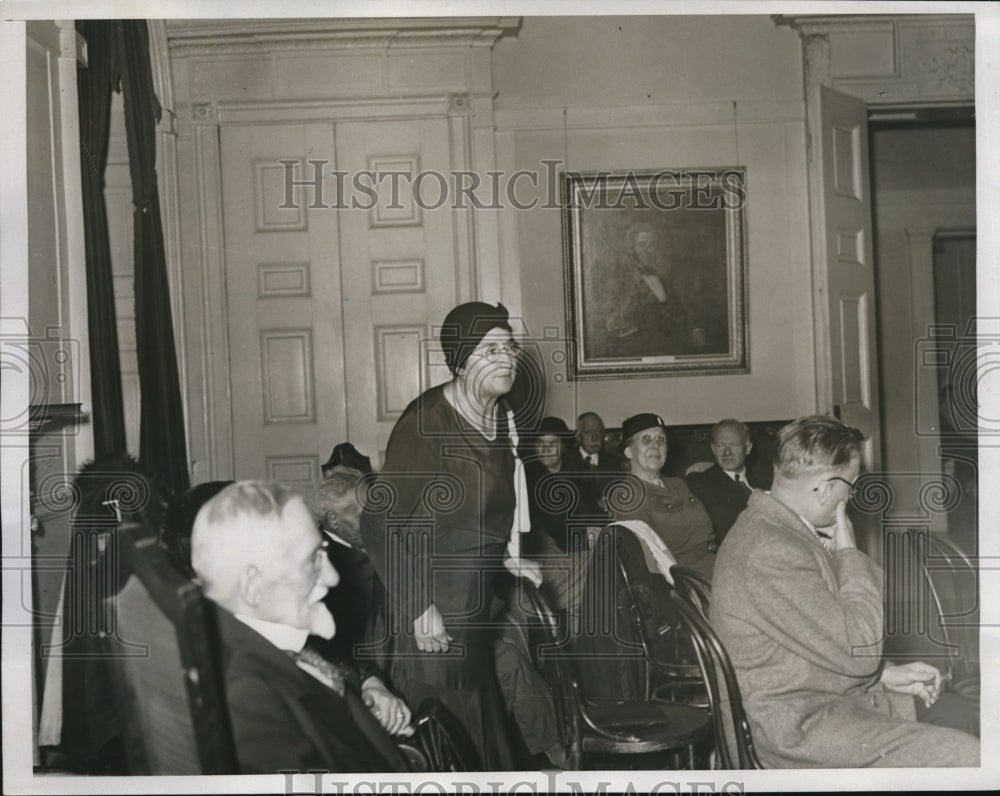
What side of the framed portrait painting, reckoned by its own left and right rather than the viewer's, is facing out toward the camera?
front

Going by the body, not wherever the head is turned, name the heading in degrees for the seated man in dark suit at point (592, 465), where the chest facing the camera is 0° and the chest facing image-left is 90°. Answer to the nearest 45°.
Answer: approximately 0°

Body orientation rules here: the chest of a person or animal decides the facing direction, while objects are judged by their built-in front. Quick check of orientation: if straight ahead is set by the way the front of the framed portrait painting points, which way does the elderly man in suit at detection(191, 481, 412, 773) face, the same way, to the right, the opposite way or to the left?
to the left

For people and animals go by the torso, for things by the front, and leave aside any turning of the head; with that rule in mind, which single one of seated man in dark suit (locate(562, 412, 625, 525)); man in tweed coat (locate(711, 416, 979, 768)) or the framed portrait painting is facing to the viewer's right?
the man in tweed coat

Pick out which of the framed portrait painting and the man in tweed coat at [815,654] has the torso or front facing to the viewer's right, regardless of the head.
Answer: the man in tweed coat

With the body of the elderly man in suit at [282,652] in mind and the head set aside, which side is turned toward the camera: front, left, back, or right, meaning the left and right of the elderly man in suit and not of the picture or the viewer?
right

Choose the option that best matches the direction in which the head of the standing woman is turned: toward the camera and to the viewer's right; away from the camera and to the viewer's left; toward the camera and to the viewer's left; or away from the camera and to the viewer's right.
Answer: toward the camera and to the viewer's right

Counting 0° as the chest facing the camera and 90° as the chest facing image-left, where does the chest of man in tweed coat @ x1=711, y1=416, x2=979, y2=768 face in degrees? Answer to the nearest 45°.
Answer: approximately 270°

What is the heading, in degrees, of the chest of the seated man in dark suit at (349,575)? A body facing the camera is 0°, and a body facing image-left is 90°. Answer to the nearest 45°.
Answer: approximately 270°

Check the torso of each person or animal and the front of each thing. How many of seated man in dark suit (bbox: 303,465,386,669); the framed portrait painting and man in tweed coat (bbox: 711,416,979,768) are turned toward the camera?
1

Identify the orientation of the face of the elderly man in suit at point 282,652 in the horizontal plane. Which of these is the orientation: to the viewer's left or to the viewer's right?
to the viewer's right
